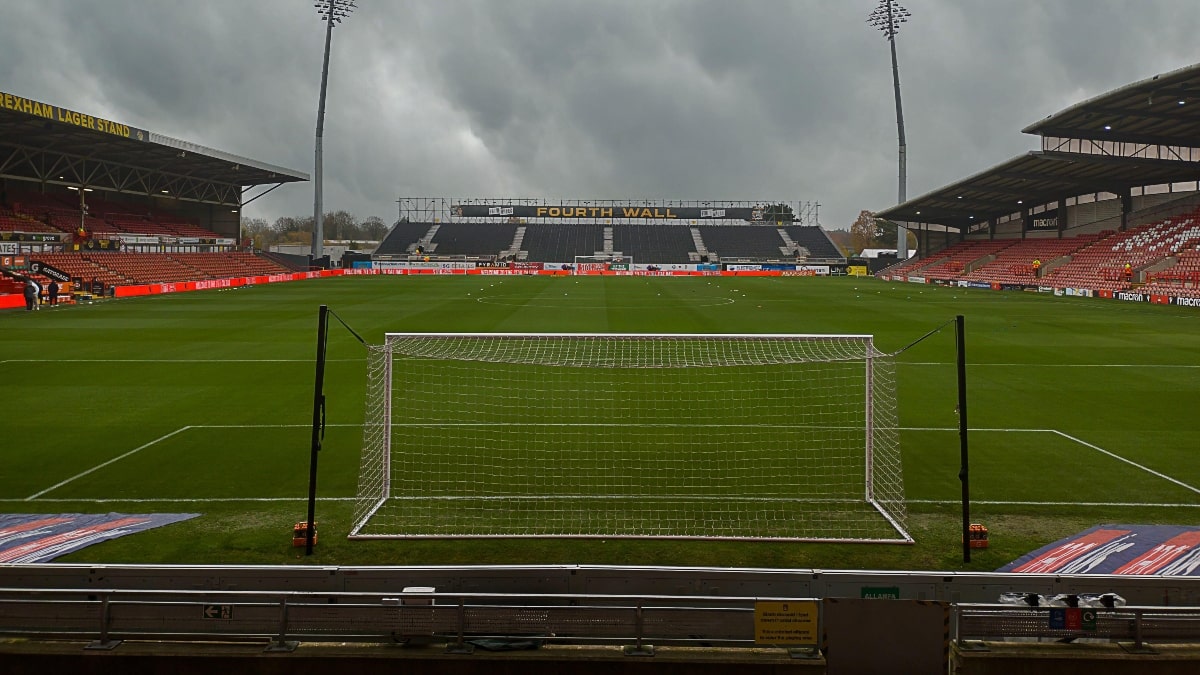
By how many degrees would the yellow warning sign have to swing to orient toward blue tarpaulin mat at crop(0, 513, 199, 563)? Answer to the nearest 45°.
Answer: approximately 90° to its right

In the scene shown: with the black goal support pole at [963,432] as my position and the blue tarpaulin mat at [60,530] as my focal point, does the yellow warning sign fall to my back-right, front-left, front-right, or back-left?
front-left

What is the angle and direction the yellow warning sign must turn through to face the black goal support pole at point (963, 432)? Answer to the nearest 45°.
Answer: approximately 135° to its left

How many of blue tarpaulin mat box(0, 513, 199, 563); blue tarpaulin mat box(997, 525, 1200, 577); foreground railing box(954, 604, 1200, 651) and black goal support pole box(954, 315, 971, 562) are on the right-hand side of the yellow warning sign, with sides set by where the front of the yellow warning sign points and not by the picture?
1

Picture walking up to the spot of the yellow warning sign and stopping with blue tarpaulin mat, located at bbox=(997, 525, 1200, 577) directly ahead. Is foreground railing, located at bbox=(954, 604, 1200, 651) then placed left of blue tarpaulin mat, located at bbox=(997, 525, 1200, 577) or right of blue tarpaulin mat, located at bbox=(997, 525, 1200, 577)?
right

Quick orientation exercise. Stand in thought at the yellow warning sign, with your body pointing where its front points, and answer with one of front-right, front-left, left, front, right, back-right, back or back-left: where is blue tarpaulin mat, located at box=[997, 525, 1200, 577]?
back-left

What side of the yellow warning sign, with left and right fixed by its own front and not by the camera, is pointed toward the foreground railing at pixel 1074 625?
left

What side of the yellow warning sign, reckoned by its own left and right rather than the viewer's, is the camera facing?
front
